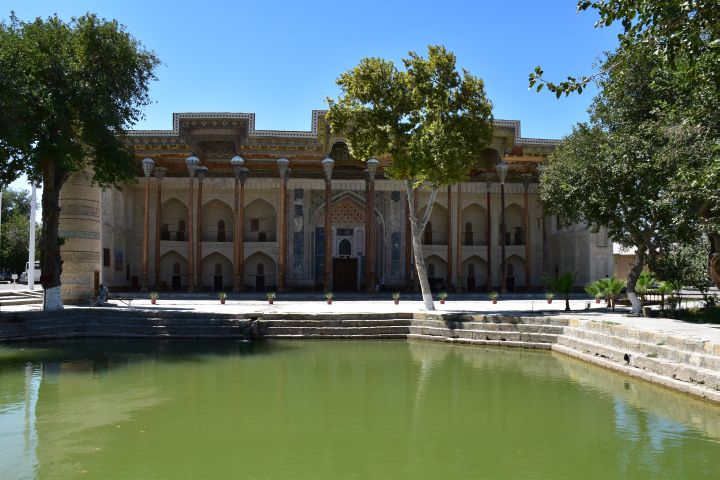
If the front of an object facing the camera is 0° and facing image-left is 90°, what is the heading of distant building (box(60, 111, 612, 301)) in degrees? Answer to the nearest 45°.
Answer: approximately 0°

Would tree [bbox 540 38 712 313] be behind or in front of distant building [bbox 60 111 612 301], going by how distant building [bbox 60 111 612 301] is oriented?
in front

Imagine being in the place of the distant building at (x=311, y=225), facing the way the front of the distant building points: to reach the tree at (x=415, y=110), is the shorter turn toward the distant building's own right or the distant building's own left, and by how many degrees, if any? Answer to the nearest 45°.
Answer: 0° — it already faces it

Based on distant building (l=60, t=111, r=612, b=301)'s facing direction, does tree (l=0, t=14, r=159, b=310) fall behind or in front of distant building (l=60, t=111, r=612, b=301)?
in front

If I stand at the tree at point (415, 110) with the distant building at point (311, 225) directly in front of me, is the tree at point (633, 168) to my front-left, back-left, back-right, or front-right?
back-right
